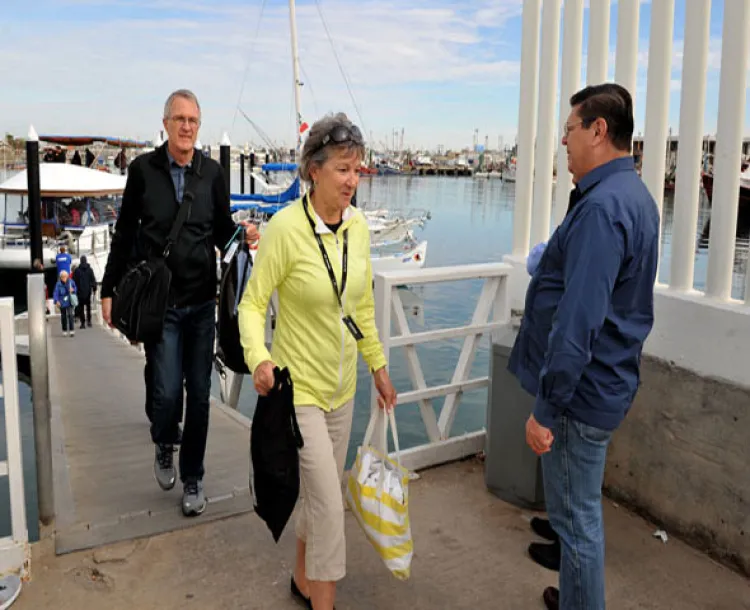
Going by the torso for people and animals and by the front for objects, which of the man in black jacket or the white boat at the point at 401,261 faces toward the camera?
the man in black jacket

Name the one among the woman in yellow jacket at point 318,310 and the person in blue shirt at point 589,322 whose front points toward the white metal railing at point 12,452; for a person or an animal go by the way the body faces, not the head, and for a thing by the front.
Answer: the person in blue shirt

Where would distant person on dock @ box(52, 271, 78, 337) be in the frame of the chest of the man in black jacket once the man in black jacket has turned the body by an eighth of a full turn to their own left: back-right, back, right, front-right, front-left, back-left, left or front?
back-left

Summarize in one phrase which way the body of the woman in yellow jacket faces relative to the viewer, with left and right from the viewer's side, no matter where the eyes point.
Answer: facing the viewer and to the right of the viewer

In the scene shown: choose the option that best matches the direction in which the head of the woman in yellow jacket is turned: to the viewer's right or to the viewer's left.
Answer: to the viewer's right

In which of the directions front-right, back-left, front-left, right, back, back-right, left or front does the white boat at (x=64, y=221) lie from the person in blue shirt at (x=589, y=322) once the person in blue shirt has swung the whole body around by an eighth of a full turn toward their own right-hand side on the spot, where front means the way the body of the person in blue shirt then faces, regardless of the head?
front

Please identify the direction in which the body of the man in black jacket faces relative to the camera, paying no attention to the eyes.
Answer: toward the camera

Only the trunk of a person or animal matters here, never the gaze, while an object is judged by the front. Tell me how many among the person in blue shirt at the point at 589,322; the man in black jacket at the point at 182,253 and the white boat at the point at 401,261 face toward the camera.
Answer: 1

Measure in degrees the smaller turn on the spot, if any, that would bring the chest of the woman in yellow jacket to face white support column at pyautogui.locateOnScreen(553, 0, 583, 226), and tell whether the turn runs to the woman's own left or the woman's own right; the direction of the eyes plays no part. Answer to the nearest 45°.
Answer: approximately 90° to the woman's own left

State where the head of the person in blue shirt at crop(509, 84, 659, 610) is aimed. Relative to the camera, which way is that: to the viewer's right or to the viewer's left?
to the viewer's left

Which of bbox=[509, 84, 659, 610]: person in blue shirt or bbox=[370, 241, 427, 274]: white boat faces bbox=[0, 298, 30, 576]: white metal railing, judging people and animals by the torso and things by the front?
the person in blue shirt

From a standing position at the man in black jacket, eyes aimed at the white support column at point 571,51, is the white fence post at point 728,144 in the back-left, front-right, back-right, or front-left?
front-right

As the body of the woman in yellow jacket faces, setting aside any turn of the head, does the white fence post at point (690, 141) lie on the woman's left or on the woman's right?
on the woman's left

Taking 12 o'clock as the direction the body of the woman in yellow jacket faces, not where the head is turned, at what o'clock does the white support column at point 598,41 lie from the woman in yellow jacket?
The white support column is roughly at 9 o'clock from the woman in yellow jacket.

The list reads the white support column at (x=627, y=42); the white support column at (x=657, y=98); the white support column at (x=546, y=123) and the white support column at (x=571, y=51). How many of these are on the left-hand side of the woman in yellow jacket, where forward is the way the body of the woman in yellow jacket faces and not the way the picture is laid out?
4

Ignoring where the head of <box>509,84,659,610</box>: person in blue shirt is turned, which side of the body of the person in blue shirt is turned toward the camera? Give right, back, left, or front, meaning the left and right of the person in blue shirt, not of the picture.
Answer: left
